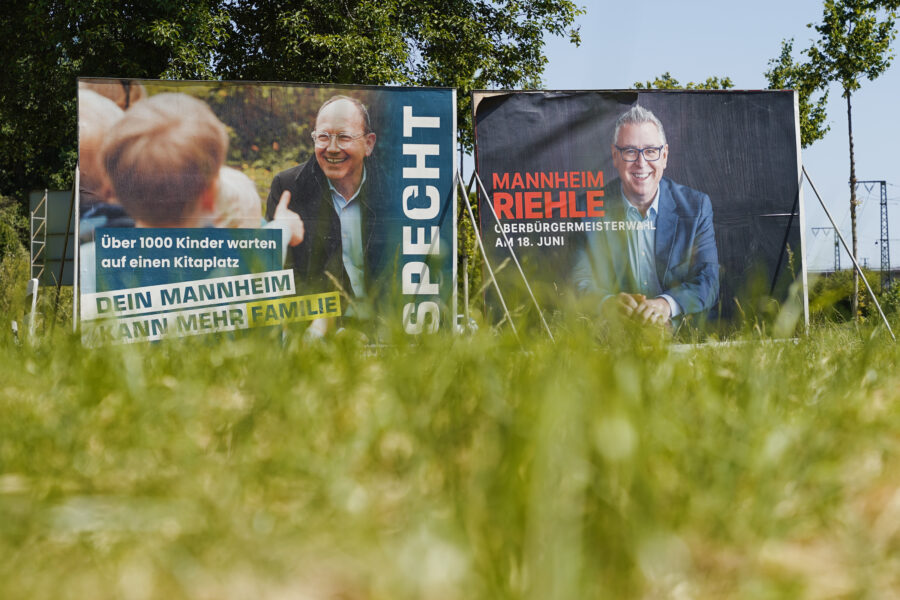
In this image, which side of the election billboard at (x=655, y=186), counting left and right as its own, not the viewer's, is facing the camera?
front

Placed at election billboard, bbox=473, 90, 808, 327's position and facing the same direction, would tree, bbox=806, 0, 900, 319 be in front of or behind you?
behind

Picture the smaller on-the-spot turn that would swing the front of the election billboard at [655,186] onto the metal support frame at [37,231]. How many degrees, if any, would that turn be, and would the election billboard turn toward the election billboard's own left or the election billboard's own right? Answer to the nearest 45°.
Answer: approximately 135° to the election billboard's own right

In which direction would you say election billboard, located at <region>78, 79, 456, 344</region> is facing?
toward the camera

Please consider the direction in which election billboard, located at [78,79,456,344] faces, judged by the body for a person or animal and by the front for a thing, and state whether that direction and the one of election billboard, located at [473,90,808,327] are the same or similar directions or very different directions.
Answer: same or similar directions

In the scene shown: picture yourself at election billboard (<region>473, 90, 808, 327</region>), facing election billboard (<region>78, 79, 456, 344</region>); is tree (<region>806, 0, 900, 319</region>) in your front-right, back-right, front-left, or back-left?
back-right

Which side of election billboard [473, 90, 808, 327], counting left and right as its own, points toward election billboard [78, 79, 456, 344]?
right

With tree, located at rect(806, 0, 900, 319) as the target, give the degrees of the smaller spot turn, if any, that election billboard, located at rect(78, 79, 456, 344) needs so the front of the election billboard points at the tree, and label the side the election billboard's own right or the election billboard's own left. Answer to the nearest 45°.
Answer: approximately 135° to the election billboard's own left

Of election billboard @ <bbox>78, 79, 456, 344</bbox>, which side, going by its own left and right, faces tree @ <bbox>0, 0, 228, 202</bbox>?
back

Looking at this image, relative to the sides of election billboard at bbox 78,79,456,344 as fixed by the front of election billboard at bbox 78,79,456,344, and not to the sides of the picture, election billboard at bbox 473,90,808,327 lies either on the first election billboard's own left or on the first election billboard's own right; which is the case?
on the first election billboard's own left

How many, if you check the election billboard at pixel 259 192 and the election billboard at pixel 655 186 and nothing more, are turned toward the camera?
2
